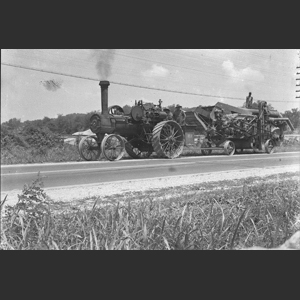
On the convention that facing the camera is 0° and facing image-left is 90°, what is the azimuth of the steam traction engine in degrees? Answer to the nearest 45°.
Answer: approximately 45°
